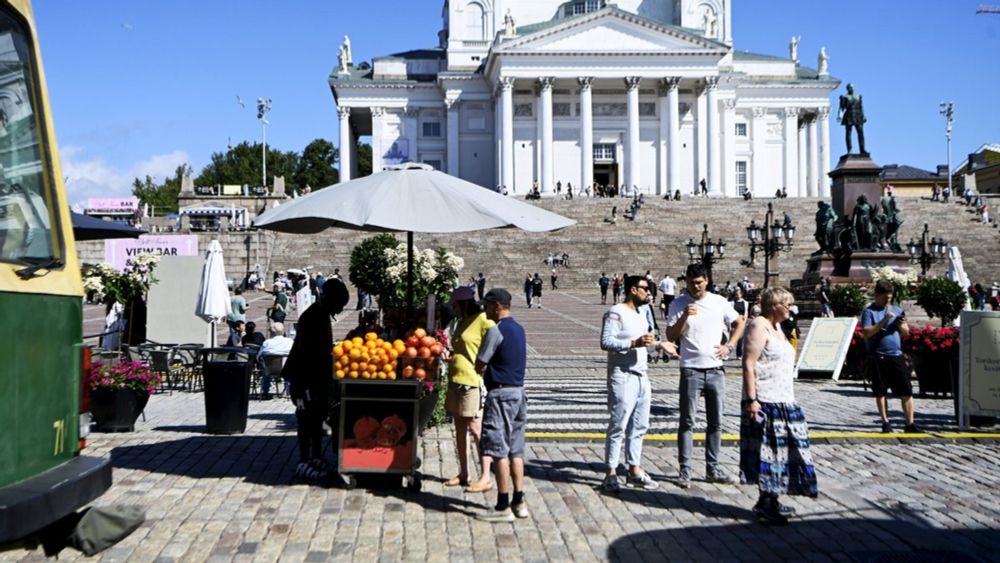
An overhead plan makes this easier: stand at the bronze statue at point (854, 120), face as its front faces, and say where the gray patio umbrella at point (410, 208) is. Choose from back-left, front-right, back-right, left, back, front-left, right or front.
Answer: front

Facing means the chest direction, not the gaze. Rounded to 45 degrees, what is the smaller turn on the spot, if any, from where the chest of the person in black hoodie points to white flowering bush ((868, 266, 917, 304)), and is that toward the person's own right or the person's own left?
approximately 45° to the person's own left

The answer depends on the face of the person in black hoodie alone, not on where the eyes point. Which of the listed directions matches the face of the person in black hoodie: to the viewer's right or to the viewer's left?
to the viewer's right

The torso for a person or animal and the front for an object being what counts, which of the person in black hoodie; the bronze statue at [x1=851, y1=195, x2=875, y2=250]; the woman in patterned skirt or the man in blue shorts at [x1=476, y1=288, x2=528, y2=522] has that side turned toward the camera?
the bronze statue

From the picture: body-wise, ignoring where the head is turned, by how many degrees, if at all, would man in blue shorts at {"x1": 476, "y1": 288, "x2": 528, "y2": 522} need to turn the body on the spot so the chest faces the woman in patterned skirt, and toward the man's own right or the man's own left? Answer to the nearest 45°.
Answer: approximately 135° to the man's own right

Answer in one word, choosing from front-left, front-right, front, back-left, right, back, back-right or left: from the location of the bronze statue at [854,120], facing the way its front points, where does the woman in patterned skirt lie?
front

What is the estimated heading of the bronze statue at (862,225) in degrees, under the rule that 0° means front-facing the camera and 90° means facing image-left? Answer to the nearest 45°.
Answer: approximately 0°

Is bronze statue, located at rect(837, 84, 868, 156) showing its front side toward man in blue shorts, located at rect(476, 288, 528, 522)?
yes

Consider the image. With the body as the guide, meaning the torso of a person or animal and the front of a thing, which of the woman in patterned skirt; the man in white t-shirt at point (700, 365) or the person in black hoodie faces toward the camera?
the man in white t-shirt

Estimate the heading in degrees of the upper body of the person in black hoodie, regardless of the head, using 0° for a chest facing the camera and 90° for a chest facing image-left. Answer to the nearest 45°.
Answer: approximately 270°
